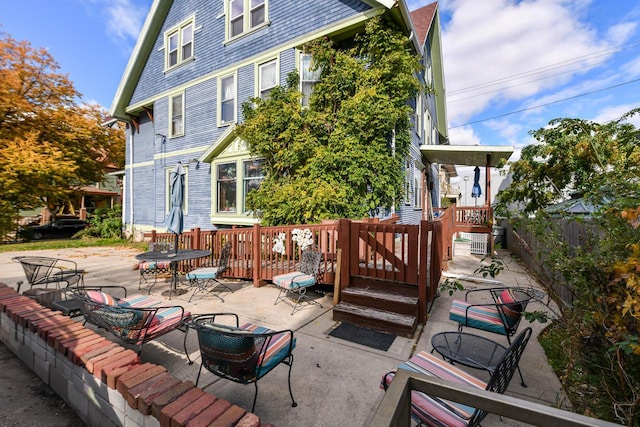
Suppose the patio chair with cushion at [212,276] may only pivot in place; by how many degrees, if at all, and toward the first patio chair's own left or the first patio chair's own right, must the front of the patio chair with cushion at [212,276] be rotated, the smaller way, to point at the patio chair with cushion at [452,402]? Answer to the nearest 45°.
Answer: approximately 90° to the first patio chair's own left

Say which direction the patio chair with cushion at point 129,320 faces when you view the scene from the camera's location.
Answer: facing away from the viewer and to the right of the viewer

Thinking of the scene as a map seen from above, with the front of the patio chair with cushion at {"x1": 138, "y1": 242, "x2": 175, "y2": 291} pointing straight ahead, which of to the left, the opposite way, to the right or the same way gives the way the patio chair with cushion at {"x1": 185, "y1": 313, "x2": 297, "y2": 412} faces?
the opposite way

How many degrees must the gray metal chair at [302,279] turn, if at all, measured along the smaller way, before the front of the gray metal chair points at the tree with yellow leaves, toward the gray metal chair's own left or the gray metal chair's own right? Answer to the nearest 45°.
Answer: approximately 90° to the gray metal chair's own right

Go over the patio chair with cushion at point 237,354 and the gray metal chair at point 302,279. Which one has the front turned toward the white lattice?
the patio chair with cushion

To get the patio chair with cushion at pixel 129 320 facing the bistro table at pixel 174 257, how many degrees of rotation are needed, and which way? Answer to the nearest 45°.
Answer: approximately 45° to its left

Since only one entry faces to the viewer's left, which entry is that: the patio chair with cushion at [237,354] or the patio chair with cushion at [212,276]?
the patio chair with cushion at [212,276]

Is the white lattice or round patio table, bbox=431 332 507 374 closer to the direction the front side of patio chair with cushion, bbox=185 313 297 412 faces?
the white lattice

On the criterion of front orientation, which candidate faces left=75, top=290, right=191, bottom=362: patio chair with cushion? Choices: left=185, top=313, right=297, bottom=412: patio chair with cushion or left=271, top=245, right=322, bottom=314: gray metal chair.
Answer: the gray metal chair

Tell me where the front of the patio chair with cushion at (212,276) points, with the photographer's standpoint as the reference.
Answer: facing to the left of the viewer

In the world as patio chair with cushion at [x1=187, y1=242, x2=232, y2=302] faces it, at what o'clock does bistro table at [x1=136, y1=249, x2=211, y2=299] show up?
The bistro table is roughly at 12 o'clock from the patio chair with cushion.

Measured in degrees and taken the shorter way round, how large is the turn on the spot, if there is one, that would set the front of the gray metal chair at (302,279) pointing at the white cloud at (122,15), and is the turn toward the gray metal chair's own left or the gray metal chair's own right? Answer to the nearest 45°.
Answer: approximately 90° to the gray metal chair's own right
